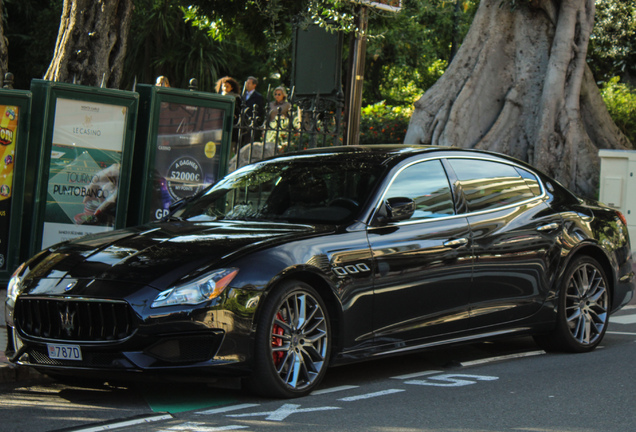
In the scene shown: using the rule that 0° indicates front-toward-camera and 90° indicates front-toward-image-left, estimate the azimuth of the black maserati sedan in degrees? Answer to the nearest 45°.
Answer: approximately 45°

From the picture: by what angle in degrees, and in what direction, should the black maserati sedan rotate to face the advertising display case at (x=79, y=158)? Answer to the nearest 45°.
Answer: approximately 90° to its right

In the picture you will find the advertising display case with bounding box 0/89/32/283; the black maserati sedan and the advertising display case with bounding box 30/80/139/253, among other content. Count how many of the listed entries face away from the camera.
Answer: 0

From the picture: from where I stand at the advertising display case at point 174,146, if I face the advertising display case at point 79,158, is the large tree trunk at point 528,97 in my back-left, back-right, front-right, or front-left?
back-right

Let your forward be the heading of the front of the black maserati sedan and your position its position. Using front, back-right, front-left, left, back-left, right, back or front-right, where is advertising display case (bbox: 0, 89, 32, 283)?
right

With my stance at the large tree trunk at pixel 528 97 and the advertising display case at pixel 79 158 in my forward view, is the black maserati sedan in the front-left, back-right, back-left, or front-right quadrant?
front-left

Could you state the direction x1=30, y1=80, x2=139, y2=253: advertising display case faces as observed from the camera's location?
facing the viewer and to the right of the viewer
